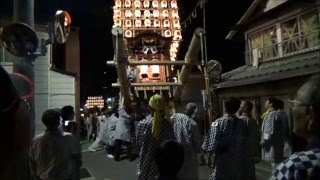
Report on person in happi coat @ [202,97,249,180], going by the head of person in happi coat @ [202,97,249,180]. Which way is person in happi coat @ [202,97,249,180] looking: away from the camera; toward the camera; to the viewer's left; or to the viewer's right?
away from the camera

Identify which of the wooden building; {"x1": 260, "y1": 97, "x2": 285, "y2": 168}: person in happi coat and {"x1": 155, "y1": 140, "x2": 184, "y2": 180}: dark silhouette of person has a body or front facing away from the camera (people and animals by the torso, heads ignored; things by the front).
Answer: the dark silhouette of person

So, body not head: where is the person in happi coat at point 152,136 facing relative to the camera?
away from the camera

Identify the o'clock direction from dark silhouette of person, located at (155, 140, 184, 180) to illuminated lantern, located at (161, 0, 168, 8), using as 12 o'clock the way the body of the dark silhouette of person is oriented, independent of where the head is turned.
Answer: The illuminated lantern is roughly at 12 o'clock from the dark silhouette of person.

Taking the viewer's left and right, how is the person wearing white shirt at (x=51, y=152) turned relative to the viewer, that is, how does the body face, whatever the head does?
facing away from the viewer

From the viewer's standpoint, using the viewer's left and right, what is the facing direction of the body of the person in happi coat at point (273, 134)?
facing to the left of the viewer

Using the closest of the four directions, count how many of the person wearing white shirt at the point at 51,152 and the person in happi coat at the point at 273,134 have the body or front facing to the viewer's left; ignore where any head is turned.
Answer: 1

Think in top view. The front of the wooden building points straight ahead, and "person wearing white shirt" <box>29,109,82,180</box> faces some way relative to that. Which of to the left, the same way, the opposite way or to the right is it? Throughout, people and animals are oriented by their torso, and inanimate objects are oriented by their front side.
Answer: to the right

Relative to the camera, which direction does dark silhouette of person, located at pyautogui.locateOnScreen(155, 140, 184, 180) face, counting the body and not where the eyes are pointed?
away from the camera
